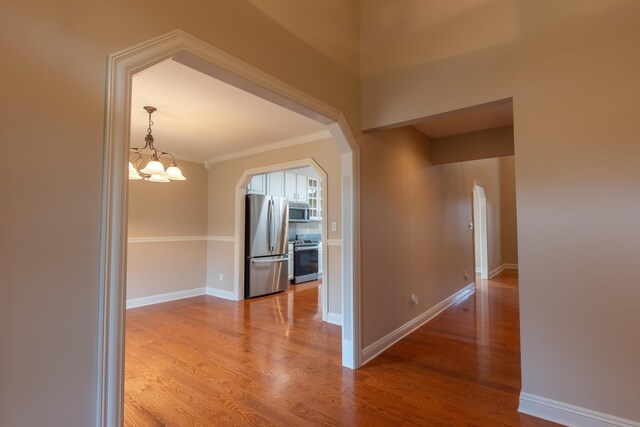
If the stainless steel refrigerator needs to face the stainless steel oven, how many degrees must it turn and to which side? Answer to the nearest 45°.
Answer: approximately 90° to its left

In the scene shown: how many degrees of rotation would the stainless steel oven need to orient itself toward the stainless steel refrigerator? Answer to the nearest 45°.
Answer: approximately 90° to its right

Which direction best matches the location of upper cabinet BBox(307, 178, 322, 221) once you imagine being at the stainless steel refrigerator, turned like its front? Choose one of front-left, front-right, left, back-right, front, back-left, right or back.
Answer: left

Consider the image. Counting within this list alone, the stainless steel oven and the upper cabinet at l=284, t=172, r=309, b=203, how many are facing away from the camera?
0

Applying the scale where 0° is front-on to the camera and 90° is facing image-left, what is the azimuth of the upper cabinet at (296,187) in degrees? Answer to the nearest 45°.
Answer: approximately 315°

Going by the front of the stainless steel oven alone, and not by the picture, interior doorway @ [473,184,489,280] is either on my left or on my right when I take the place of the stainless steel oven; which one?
on my left

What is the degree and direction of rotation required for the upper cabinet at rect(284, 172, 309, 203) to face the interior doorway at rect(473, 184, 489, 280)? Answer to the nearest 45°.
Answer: approximately 45° to its left

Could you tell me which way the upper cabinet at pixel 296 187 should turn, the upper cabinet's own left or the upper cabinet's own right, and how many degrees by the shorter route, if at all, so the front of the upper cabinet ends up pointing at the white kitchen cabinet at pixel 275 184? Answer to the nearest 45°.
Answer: approximately 90° to the upper cabinet's own right

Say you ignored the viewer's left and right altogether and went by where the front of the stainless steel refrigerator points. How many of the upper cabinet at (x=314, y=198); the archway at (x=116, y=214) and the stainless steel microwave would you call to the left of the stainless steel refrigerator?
2

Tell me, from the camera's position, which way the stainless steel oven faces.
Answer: facing the viewer and to the right of the viewer

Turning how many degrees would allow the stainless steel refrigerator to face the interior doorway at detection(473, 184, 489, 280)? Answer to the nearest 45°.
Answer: approximately 45° to its left
